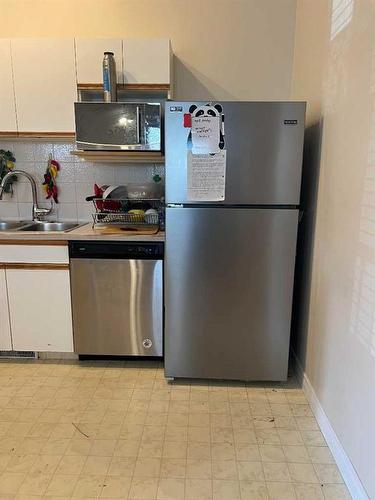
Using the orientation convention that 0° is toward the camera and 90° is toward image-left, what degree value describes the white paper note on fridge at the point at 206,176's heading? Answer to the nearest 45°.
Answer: approximately 0°

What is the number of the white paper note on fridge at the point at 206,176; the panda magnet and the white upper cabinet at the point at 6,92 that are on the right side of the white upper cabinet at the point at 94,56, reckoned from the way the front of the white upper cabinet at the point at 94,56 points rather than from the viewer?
1

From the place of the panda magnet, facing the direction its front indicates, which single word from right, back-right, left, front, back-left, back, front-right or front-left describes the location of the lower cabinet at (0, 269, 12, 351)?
right

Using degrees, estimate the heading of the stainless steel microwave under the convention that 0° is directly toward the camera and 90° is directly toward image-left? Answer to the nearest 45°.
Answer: approximately 0°
